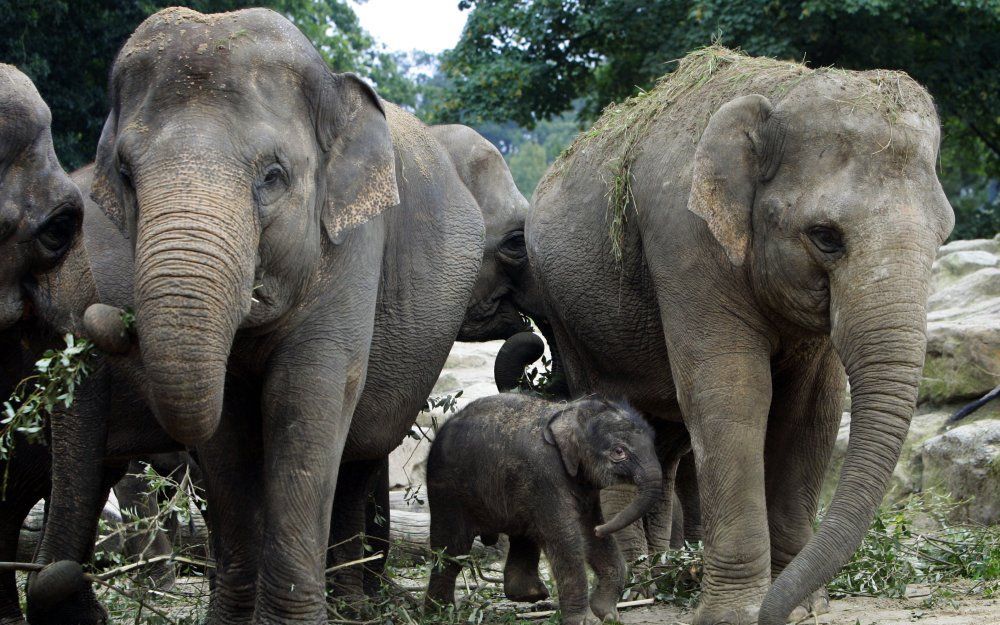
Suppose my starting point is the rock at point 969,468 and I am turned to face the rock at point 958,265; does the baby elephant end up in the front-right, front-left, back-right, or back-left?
back-left

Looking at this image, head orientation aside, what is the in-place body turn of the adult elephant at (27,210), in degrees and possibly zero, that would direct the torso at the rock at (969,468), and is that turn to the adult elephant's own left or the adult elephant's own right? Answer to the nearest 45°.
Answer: approximately 45° to the adult elephant's own left

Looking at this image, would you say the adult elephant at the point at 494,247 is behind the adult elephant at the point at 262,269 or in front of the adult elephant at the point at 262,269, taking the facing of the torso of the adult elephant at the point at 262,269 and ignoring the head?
behind

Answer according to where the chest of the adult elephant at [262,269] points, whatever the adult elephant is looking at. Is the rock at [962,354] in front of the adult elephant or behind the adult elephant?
behind

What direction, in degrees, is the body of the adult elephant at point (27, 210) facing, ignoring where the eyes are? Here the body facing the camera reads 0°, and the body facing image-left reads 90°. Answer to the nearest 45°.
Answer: approximately 315°

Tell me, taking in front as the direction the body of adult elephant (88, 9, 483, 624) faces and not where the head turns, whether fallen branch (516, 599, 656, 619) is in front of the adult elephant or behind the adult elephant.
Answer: behind

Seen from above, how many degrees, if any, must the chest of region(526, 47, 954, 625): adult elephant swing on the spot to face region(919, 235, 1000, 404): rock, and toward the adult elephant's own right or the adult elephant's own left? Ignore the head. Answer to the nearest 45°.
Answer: approximately 135° to the adult elephant's own left

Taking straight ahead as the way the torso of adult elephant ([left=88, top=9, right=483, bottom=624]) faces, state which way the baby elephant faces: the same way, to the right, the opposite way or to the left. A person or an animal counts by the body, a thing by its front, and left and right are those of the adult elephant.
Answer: to the left

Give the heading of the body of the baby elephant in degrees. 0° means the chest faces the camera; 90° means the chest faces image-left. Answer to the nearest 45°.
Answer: approximately 315°

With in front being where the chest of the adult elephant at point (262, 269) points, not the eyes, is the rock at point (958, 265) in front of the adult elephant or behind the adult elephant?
behind

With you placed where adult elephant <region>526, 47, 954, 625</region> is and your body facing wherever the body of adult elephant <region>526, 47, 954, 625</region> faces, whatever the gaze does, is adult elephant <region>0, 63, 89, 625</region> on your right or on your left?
on your right
